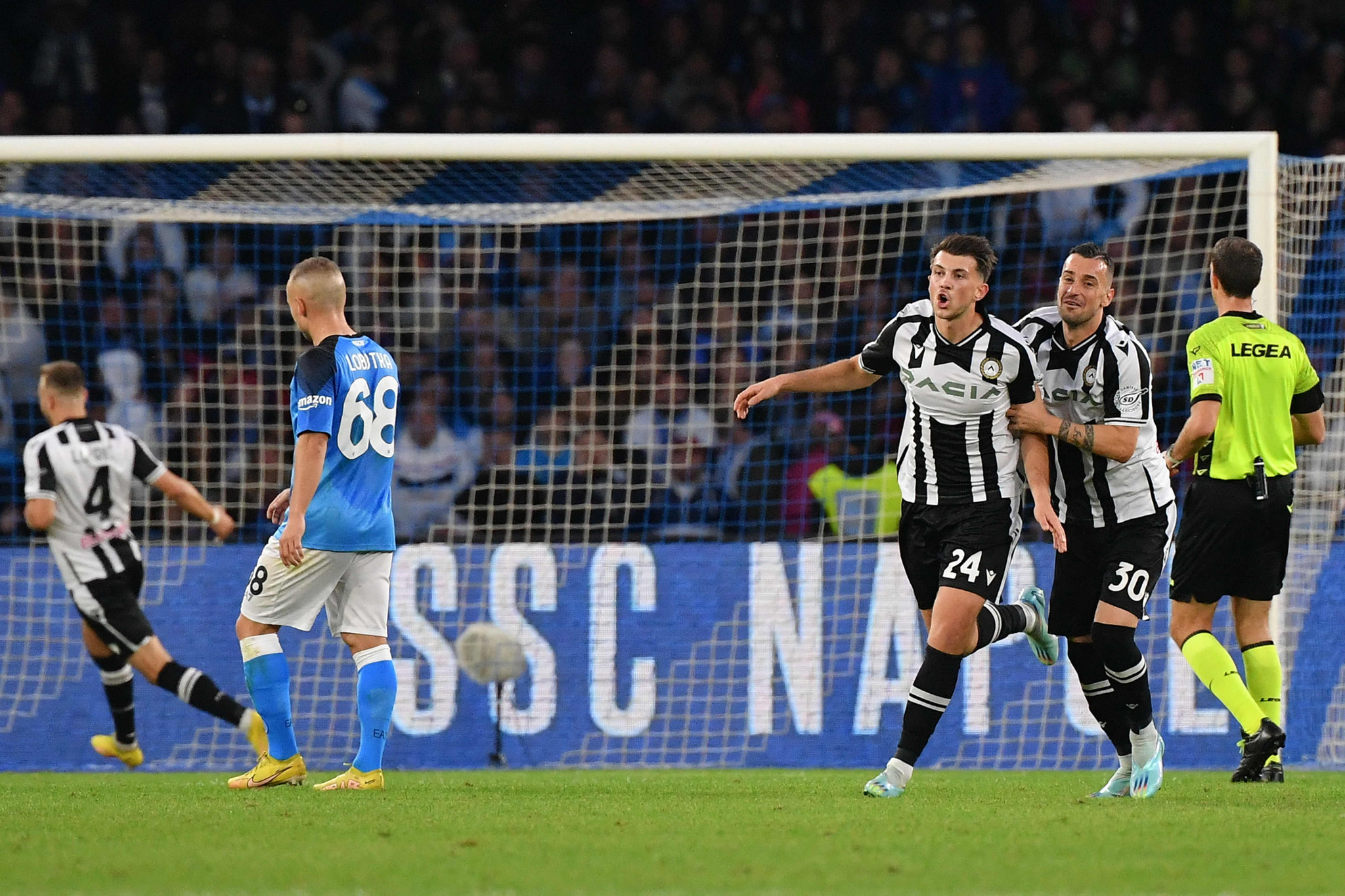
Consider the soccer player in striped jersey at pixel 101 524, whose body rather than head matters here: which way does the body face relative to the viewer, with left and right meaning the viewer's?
facing away from the viewer and to the left of the viewer

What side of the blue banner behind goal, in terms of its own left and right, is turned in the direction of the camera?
front

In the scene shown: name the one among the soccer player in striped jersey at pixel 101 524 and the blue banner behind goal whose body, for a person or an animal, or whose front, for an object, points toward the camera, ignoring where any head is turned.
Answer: the blue banner behind goal

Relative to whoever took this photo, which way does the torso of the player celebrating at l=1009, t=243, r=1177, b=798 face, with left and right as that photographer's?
facing the viewer and to the left of the viewer

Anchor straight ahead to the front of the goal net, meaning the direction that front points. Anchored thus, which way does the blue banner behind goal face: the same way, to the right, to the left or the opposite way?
the same way

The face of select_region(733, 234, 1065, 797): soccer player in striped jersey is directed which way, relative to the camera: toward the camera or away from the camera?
toward the camera

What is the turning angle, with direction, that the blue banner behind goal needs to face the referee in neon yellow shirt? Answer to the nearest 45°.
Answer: approximately 45° to its left

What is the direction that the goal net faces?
toward the camera

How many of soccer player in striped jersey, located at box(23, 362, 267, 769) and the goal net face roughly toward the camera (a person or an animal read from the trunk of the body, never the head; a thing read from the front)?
1

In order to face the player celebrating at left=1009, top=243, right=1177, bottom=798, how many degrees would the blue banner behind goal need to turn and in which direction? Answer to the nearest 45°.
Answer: approximately 45° to its left

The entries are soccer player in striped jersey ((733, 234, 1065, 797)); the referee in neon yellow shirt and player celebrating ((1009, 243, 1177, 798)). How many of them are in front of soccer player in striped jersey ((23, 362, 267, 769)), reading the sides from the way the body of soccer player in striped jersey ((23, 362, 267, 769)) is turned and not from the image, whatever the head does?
0

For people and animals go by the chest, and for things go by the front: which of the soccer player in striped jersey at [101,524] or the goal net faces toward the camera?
the goal net

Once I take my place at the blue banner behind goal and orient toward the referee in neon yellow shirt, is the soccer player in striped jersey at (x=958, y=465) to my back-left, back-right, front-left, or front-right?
front-right

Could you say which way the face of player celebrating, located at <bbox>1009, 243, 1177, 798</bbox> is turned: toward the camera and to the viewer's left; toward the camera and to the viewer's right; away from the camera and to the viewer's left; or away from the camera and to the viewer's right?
toward the camera and to the viewer's left
